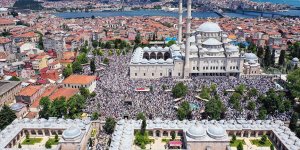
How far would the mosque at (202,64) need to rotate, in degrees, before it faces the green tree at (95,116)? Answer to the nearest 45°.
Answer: approximately 45° to its left

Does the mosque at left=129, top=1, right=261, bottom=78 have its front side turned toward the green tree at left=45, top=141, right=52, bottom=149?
no

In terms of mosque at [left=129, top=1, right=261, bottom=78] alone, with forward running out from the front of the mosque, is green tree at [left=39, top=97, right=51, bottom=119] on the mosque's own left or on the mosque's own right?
on the mosque's own left

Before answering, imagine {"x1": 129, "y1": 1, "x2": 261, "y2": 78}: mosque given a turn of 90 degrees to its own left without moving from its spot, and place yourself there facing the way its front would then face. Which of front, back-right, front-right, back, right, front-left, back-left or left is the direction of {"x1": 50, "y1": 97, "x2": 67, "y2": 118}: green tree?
front-right

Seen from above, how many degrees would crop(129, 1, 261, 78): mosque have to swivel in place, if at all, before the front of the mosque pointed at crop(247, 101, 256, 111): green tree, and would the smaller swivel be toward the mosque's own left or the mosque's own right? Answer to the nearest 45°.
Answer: approximately 90° to the mosque's own left

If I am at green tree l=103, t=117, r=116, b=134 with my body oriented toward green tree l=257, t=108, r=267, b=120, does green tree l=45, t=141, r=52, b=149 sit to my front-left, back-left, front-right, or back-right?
back-right

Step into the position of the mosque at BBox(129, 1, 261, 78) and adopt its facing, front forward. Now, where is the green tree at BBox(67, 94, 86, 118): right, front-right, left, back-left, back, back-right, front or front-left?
front-left

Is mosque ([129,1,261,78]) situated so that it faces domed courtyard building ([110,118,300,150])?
no

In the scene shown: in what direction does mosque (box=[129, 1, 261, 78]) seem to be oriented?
to the viewer's left

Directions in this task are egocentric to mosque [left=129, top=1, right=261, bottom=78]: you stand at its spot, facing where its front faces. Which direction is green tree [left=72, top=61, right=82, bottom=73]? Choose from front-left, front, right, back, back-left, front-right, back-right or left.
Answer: front

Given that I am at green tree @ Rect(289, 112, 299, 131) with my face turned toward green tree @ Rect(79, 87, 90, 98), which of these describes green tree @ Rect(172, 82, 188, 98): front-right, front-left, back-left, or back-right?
front-right

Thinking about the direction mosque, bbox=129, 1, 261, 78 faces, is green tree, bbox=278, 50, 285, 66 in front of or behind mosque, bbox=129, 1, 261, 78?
behind

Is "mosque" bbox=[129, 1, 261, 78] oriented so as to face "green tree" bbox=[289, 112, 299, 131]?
no

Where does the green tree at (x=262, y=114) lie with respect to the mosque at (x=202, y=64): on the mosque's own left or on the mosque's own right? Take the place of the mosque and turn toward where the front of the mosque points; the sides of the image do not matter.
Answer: on the mosque's own left

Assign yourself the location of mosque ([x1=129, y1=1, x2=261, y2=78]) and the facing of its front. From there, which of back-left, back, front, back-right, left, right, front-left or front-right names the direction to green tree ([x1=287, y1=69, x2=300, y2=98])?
back-left

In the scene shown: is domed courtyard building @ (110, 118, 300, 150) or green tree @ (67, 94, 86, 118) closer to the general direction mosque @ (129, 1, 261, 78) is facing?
the green tree

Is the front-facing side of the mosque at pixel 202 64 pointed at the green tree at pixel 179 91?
no

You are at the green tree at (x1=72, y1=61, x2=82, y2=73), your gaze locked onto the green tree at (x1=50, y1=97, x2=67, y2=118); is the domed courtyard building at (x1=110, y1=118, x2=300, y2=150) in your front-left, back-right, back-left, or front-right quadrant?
front-left

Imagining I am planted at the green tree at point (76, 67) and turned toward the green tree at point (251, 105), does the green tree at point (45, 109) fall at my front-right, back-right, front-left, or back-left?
front-right

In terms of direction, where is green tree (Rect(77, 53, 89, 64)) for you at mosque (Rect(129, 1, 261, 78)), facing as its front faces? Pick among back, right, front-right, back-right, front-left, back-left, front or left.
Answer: front

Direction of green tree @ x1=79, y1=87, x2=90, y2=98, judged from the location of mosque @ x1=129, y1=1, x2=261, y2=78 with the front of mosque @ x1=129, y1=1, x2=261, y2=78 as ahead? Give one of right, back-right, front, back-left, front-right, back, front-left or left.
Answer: front-left
